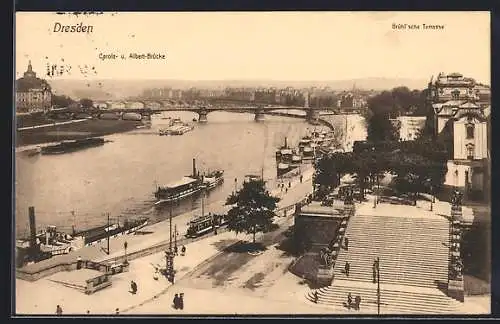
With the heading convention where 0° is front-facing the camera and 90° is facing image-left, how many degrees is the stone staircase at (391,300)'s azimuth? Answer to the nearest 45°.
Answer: approximately 0°
